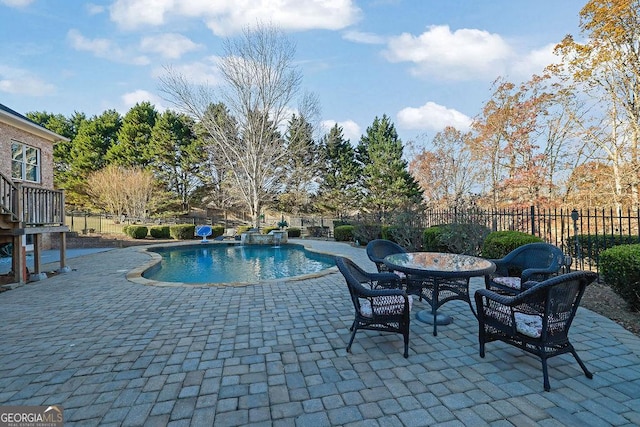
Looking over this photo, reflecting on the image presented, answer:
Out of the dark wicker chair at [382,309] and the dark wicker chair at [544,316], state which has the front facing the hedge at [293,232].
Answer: the dark wicker chair at [544,316]

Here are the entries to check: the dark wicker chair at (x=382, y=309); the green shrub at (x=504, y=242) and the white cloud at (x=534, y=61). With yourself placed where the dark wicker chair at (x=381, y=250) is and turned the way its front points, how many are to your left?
2

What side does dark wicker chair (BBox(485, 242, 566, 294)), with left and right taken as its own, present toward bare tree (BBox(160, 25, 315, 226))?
right

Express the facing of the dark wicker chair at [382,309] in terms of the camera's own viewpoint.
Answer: facing to the right of the viewer

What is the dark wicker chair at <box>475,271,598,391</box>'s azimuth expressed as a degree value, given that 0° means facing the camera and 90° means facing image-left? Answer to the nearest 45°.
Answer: approximately 135°

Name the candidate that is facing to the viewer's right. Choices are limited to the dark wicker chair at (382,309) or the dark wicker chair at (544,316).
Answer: the dark wicker chair at (382,309)

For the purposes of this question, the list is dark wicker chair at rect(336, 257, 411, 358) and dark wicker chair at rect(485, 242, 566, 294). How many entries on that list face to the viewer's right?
1

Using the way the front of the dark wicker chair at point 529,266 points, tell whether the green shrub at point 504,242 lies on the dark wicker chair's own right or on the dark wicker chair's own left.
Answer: on the dark wicker chair's own right

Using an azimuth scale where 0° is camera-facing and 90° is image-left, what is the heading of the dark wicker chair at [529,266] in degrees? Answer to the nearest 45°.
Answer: approximately 45°

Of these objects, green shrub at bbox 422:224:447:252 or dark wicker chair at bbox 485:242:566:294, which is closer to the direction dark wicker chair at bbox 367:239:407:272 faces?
the dark wicker chair
